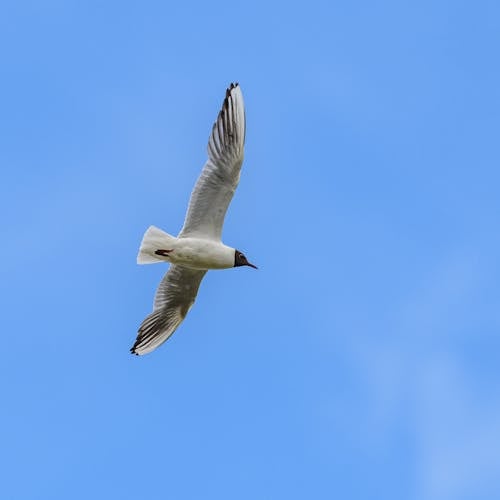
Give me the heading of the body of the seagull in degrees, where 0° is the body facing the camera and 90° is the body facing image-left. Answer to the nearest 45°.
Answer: approximately 270°
